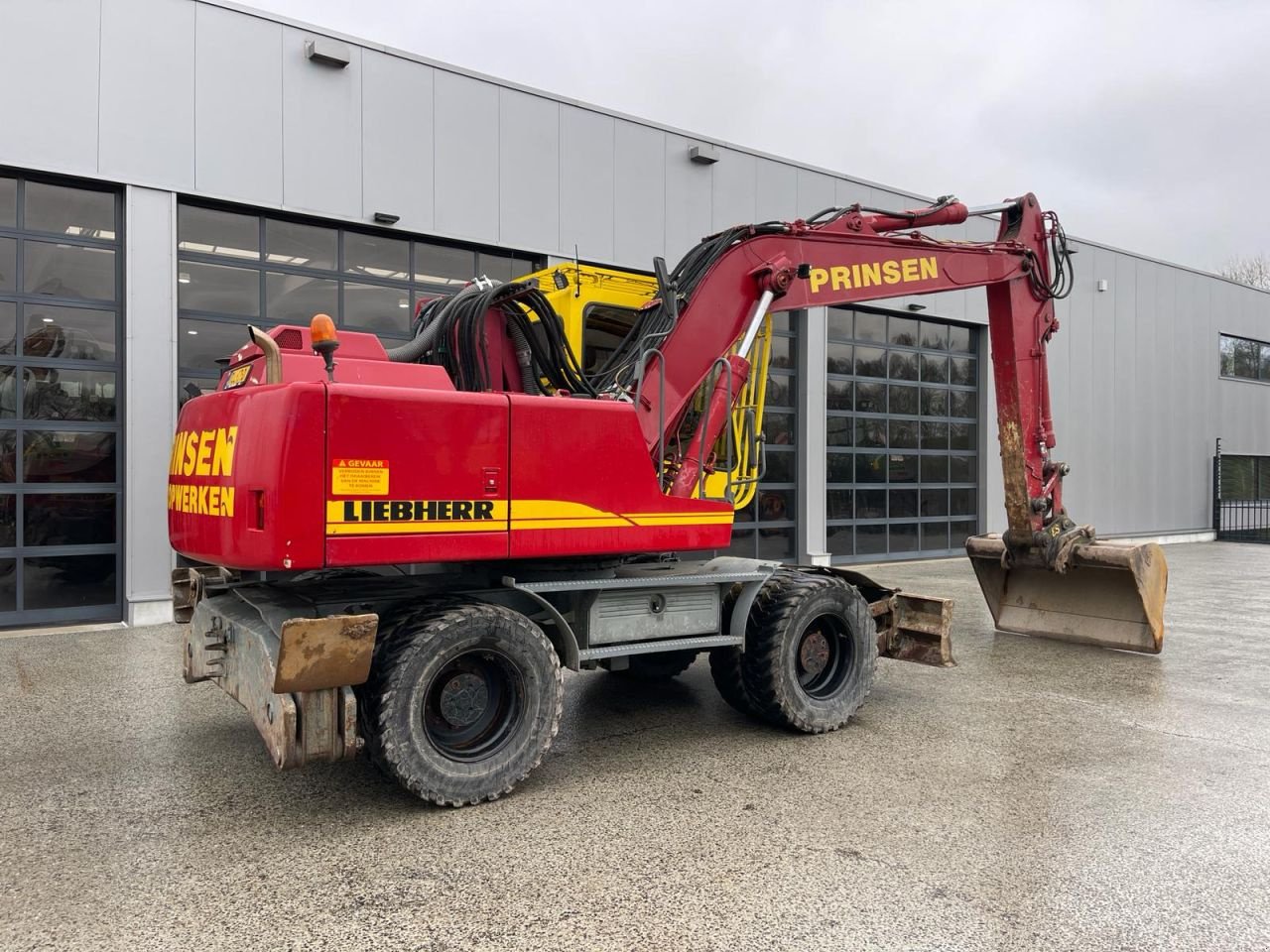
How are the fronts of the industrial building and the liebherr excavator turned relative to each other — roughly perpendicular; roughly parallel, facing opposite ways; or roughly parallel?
roughly perpendicular

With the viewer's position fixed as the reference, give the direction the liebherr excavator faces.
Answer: facing away from the viewer and to the right of the viewer

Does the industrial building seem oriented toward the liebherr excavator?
yes

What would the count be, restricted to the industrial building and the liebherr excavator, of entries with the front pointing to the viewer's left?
0

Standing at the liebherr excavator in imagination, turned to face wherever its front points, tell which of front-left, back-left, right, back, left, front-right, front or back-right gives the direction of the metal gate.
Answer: front

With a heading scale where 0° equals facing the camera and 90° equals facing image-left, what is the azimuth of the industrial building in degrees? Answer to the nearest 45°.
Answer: approximately 315°

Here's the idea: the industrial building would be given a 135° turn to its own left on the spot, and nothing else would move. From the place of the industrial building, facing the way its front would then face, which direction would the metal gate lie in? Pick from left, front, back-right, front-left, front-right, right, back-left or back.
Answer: front-right
